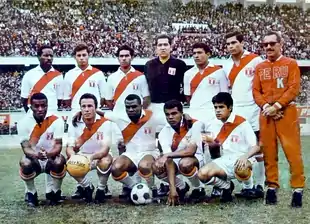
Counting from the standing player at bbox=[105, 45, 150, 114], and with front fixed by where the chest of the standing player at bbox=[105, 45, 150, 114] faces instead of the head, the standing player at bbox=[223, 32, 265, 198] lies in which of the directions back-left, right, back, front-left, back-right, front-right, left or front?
left

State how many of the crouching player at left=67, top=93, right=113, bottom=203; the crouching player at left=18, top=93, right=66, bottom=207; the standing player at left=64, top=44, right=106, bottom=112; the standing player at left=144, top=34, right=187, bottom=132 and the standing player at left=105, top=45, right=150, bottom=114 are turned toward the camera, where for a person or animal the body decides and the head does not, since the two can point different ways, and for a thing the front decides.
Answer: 5

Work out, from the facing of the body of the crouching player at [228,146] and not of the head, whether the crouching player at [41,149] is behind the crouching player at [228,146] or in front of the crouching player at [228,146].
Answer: in front

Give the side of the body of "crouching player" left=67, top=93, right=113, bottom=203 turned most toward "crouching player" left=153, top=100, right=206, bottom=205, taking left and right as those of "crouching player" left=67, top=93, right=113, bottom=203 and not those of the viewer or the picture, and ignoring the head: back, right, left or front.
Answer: left

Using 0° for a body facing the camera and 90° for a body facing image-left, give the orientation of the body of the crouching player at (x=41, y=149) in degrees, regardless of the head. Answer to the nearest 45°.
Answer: approximately 0°

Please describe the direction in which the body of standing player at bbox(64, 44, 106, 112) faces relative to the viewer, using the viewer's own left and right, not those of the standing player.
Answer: facing the viewer

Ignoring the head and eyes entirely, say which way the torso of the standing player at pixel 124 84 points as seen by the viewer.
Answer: toward the camera

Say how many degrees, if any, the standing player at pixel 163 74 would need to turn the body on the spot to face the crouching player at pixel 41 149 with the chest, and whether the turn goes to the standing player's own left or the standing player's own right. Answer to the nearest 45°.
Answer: approximately 90° to the standing player's own right

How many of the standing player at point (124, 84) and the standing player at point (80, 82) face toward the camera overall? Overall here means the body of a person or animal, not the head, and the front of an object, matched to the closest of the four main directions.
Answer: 2

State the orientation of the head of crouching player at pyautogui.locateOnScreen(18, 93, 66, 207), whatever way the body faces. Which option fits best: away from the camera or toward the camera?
toward the camera

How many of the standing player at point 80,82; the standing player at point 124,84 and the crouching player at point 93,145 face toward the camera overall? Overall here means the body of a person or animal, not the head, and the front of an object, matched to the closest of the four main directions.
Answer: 3
